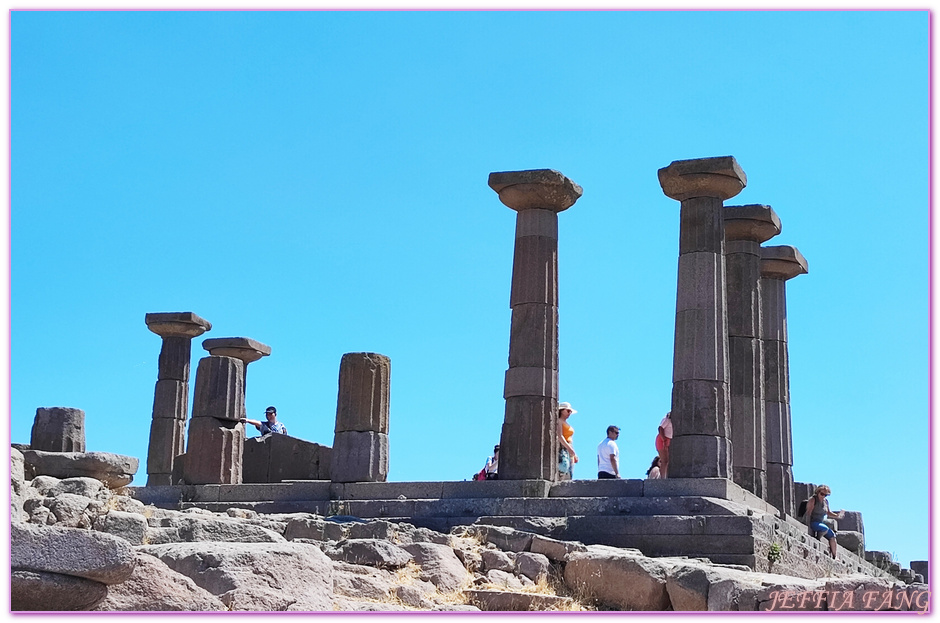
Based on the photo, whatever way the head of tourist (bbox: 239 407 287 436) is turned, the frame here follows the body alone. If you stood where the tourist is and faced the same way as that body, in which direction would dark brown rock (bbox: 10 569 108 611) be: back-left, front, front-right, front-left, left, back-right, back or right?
front

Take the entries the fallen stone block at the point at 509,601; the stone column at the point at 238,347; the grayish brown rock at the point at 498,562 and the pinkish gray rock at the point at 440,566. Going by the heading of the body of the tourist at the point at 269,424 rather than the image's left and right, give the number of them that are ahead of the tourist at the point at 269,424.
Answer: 3

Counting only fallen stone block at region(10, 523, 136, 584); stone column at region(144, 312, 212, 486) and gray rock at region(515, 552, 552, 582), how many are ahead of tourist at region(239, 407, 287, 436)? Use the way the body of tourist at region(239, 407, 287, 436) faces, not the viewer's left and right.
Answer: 2

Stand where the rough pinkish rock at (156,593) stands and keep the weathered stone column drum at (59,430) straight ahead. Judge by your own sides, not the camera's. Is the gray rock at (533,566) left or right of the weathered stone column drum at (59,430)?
right

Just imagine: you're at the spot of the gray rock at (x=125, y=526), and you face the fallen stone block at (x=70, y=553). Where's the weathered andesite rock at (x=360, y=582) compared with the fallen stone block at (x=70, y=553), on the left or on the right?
left

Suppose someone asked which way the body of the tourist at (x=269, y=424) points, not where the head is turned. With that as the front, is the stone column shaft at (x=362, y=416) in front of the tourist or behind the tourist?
in front

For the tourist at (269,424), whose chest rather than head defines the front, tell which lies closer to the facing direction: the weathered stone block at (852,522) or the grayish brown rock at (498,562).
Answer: the grayish brown rock

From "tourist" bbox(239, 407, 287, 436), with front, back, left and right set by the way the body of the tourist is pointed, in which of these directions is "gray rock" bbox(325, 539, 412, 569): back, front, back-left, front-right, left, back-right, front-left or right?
front

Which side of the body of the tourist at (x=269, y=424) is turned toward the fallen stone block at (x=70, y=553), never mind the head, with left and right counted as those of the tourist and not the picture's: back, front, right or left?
front

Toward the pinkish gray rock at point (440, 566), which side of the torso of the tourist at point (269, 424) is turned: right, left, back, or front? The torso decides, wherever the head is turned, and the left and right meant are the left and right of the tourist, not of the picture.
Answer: front

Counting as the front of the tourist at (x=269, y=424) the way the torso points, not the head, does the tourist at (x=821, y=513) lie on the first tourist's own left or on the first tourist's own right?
on the first tourist's own left

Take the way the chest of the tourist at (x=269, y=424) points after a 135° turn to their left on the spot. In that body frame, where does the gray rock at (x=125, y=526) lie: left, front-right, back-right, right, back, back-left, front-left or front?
back-right

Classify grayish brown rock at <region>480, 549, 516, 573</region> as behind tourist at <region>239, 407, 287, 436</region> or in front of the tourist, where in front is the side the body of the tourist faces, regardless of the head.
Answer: in front

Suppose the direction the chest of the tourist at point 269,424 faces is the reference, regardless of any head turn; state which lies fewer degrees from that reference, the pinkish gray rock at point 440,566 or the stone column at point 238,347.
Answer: the pinkish gray rock

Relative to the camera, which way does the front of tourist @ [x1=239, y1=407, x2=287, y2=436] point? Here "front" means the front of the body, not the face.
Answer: toward the camera
